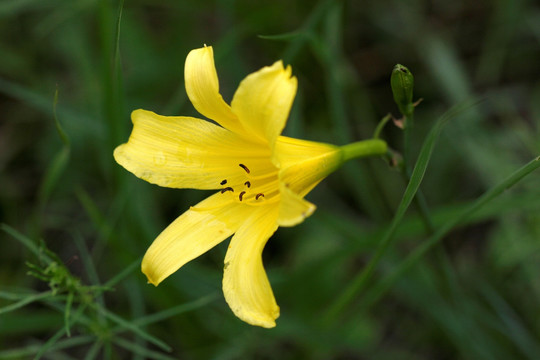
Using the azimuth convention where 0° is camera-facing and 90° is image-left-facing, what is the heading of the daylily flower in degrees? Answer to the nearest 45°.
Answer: approximately 45°
